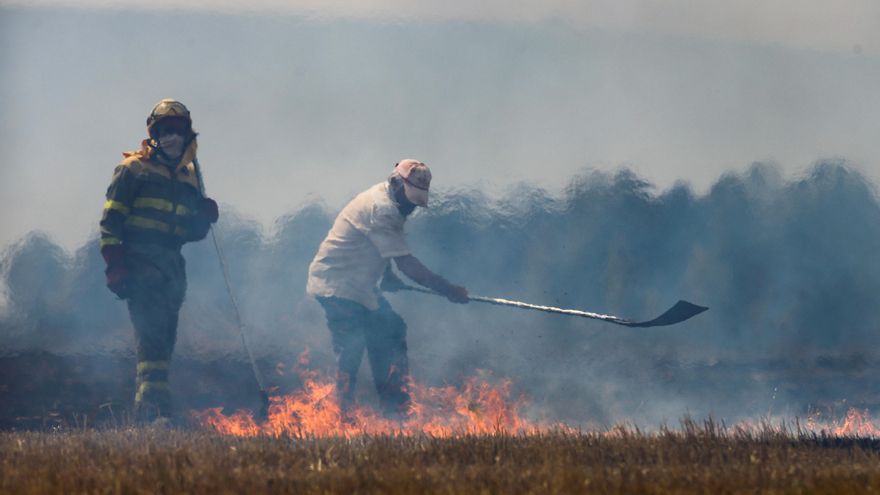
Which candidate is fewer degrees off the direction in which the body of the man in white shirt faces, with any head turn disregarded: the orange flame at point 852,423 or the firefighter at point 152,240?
the orange flame

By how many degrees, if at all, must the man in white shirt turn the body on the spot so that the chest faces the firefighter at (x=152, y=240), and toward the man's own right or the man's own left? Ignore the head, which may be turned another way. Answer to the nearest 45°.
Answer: approximately 180°

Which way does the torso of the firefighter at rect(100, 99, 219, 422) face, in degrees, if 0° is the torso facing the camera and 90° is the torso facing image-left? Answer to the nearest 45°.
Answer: approximately 315°

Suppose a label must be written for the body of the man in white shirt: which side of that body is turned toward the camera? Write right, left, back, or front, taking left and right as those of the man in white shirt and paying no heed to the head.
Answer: right

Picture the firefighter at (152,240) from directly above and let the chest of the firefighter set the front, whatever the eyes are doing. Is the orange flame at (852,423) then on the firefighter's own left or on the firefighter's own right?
on the firefighter's own left
